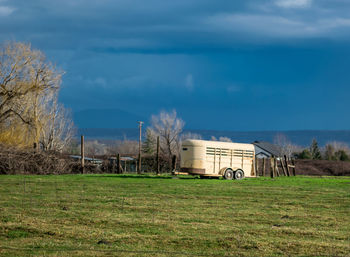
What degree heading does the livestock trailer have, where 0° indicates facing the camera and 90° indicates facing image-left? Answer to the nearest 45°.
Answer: approximately 45°

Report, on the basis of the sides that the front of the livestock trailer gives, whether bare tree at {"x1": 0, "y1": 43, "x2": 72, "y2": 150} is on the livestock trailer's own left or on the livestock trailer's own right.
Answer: on the livestock trailer's own right
